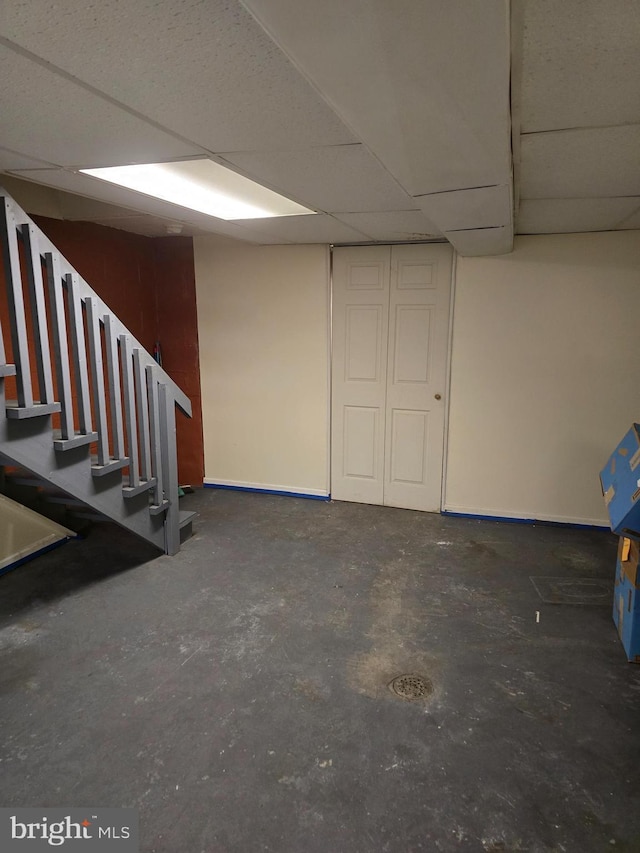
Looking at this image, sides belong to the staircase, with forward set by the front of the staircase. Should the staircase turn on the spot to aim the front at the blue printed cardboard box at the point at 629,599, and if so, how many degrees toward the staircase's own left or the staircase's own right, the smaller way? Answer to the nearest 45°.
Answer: approximately 90° to the staircase's own right

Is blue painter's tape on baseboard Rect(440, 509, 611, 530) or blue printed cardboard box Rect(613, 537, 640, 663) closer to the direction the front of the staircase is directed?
the blue painter's tape on baseboard

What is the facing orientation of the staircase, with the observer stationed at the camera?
facing away from the viewer and to the right of the viewer

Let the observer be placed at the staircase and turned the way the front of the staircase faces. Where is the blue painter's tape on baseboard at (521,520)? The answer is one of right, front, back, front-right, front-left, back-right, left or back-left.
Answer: front-right

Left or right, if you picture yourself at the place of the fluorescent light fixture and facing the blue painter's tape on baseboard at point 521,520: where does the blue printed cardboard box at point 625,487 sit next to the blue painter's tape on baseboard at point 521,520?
right

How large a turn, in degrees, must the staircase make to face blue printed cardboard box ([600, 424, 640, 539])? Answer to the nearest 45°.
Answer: approximately 90° to its right
